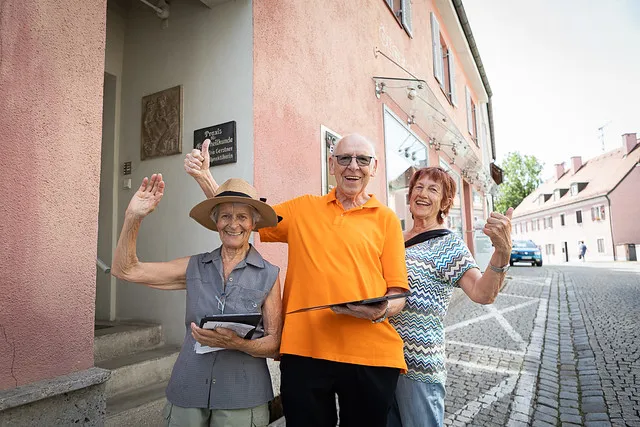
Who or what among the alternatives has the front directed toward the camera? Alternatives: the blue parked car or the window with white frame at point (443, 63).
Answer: the blue parked car

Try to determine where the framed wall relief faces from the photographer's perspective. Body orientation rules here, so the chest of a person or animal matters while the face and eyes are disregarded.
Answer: facing the viewer and to the left of the viewer

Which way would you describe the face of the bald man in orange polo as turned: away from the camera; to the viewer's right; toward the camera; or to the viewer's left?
toward the camera

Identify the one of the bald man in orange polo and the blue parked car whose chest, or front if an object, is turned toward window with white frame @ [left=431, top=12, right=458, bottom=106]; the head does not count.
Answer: the blue parked car

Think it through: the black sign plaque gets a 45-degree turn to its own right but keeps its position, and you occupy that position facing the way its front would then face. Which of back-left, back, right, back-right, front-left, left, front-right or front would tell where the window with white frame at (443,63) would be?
back-right

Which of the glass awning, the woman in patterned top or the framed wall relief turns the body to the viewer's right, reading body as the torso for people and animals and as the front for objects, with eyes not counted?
the glass awning

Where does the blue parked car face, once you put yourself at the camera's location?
facing the viewer

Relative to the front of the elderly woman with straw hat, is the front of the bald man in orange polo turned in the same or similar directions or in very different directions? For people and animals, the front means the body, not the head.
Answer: same or similar directions

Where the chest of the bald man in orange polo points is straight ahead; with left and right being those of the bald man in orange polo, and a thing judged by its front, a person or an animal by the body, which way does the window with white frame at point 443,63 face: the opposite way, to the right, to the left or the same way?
to the left

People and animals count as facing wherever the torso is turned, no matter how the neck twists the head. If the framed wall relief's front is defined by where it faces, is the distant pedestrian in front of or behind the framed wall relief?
behind

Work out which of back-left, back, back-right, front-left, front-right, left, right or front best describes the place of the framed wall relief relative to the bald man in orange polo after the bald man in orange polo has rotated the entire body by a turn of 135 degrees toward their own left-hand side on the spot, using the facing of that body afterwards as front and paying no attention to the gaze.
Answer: left

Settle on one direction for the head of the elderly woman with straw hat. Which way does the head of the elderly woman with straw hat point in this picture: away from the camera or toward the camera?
toward the camera

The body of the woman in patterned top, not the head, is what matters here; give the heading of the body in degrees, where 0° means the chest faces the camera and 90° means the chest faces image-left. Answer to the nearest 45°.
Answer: approximately 45°

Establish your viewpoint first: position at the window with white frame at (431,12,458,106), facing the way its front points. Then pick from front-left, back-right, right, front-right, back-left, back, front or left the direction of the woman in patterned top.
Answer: right

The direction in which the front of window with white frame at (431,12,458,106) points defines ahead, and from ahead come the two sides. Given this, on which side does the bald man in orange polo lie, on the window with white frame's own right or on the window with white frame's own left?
on the window with white frame's own right

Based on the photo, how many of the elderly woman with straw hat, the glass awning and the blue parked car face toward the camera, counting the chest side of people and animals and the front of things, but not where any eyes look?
2

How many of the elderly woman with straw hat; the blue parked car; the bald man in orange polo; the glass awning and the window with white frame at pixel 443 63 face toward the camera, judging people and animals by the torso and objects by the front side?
3
